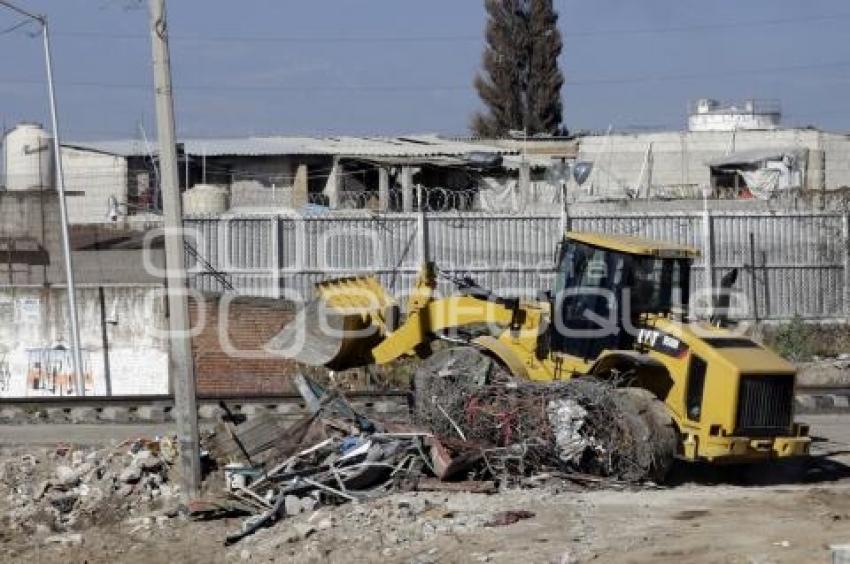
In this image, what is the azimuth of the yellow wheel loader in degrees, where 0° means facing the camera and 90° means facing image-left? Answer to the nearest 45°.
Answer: approximately 135°

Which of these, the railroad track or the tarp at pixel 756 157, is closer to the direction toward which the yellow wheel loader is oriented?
the railroad track

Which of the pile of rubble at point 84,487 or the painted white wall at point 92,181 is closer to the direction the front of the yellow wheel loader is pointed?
the painted white wall

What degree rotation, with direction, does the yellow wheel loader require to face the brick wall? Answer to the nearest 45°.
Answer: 0° — it already faces it

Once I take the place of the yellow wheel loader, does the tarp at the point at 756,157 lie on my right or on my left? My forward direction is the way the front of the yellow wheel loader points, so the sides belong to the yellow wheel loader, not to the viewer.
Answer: on my right

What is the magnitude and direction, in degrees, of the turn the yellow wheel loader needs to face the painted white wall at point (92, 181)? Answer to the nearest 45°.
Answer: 0° — it already faces it

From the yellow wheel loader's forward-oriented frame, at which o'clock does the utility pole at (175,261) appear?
The utility pole is roughly at 10 o'clock from the yellow wheel loader.
